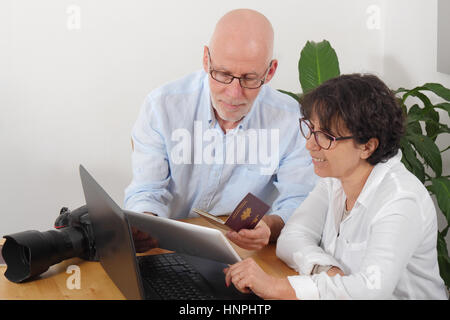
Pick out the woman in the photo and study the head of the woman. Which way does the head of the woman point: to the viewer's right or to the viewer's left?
to the viewer's left

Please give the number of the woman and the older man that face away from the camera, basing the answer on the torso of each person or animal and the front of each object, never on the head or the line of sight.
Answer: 0

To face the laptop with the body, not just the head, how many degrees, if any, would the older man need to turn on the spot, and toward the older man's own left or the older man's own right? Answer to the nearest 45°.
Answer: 0° — they already face it

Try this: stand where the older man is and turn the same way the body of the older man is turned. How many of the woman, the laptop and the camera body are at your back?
0

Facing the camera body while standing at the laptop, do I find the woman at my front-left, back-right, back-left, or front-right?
back-right

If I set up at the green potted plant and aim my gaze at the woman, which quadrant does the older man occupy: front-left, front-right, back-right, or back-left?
front-right

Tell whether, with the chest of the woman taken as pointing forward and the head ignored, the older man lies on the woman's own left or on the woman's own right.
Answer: on the woman's own right

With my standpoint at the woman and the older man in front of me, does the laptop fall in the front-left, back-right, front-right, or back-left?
front-left

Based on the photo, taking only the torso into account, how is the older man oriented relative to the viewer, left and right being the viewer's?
facing the viewer

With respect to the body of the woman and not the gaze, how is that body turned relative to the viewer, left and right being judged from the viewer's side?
facing the viewer and to the left of the viewer
